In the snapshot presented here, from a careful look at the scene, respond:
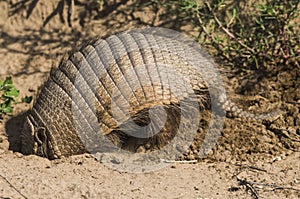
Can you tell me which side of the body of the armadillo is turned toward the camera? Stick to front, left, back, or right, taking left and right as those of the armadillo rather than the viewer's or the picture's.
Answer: left

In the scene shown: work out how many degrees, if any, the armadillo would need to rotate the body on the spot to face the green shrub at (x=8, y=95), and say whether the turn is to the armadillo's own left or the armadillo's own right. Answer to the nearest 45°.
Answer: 0° — it already faces it

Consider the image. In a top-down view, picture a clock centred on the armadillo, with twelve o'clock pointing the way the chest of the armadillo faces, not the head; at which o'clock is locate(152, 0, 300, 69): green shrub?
The green shrub is roughly at 5 o'clock from the armadillo.
